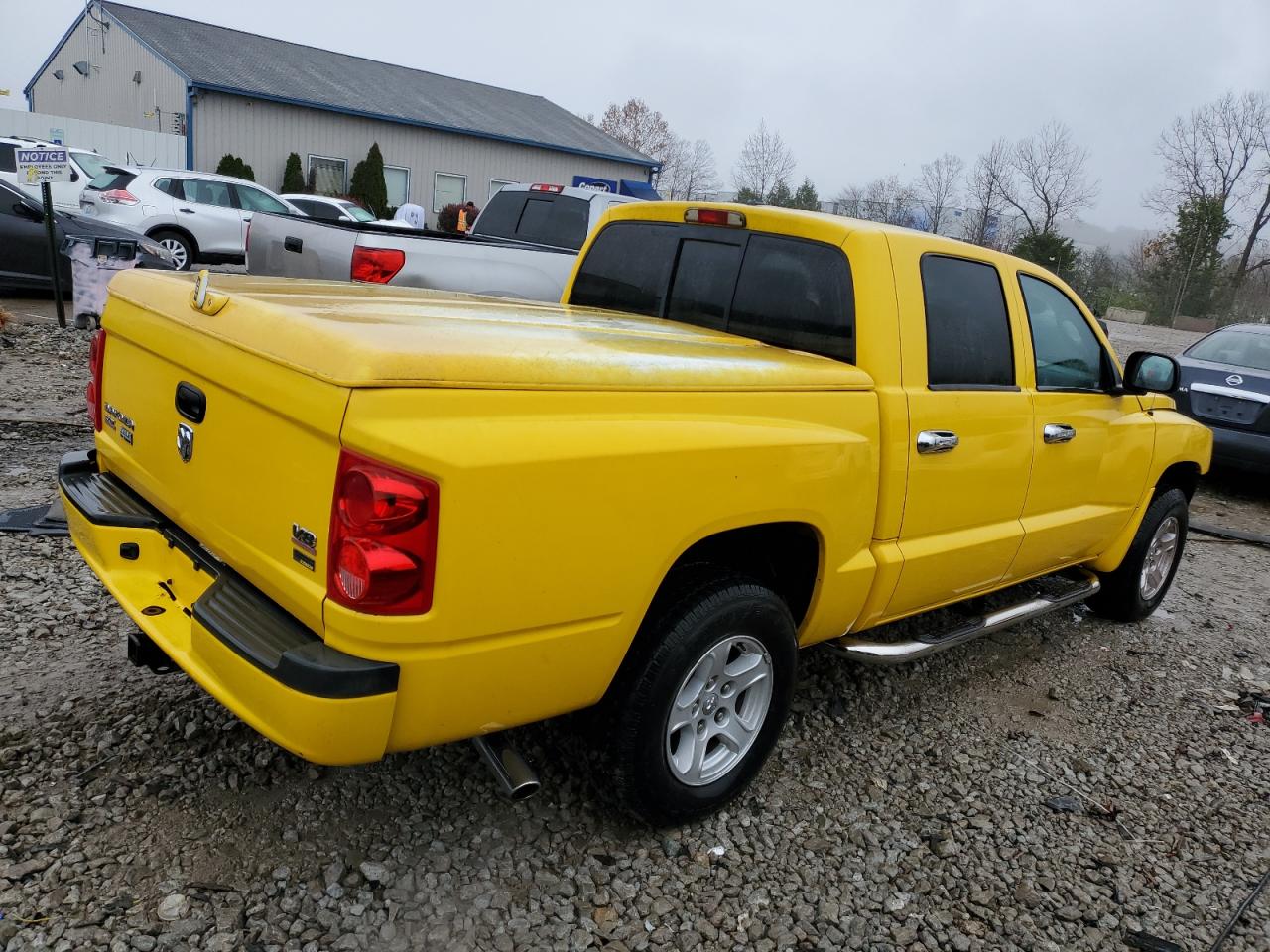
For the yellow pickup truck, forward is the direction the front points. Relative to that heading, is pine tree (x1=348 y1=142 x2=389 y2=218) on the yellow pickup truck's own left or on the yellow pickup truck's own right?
on the yellow pickup truck's own left

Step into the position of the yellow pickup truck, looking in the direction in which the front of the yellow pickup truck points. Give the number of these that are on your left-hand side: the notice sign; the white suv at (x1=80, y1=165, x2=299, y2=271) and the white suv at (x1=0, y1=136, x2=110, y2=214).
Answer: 3

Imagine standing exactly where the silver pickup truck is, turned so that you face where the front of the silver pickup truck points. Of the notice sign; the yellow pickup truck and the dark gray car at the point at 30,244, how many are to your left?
2

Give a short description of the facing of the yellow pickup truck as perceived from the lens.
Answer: facing away from the viewer and to the right of the viewer

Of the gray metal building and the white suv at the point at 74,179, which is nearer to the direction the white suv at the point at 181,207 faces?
the gray metal building

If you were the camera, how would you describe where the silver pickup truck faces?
facing away from the viewer and to the right of the viewer
